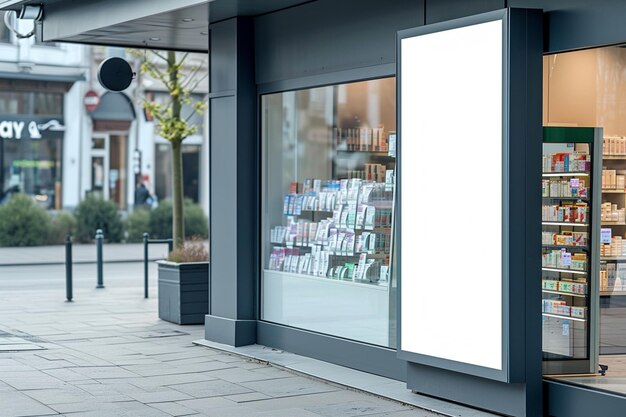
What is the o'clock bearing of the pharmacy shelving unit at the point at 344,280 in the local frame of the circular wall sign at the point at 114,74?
The pharmacy shelving unit is roughly at 11 o'clock from the circular wall sign.

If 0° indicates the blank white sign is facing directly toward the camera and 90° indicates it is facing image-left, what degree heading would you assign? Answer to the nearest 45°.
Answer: approximately 45°

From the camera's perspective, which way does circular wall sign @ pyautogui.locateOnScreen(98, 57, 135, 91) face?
toward the camera

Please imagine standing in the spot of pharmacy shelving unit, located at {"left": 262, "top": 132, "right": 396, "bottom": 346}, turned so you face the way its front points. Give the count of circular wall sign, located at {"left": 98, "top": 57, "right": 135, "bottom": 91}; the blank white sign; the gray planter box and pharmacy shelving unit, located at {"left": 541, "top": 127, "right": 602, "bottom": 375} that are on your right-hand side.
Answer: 2

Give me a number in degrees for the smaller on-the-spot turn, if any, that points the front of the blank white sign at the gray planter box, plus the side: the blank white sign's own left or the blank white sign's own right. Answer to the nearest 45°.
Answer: approximately 90° to the blank white sign's own right

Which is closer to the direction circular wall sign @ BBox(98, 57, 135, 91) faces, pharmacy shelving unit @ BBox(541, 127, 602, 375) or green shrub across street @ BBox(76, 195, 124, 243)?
the pharmacy shelving unit

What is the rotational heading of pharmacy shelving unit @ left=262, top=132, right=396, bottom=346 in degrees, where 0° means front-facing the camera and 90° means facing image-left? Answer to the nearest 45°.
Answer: approximately 45°

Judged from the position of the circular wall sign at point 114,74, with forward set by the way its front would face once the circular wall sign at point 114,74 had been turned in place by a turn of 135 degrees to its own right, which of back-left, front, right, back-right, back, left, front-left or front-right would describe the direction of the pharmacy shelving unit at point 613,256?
back

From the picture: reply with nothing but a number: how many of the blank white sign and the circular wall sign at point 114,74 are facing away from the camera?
0

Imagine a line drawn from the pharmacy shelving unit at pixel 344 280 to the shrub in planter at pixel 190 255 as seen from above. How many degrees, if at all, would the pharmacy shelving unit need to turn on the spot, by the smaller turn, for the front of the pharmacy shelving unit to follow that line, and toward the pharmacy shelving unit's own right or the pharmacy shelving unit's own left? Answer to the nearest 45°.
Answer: approximately 90° to the pharmacy shelving unit's own right

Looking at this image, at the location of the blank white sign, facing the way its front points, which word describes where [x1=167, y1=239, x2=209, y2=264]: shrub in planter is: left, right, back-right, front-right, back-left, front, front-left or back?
right

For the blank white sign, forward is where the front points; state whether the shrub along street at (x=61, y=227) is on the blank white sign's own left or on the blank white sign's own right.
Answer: on the blank white sign's own right

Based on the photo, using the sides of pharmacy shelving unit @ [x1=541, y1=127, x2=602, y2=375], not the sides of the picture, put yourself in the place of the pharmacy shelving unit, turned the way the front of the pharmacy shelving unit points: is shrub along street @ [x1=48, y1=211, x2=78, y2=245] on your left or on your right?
on your right

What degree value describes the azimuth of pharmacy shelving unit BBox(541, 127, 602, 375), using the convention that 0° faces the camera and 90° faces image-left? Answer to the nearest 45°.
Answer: approximately 45°

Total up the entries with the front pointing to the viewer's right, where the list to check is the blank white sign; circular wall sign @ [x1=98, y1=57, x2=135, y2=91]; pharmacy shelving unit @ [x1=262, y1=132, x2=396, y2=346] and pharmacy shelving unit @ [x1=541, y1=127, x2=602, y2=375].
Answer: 0

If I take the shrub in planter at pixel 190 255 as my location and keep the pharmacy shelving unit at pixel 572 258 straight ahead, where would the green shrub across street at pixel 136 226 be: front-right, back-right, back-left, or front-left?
back-left
